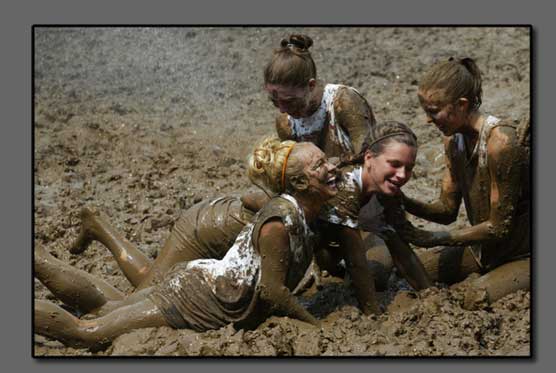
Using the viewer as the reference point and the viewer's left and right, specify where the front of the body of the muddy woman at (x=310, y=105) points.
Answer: facing the viewer and to the left of the viewer

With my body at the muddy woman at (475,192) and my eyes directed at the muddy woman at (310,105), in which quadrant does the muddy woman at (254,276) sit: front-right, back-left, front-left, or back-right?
front-left
